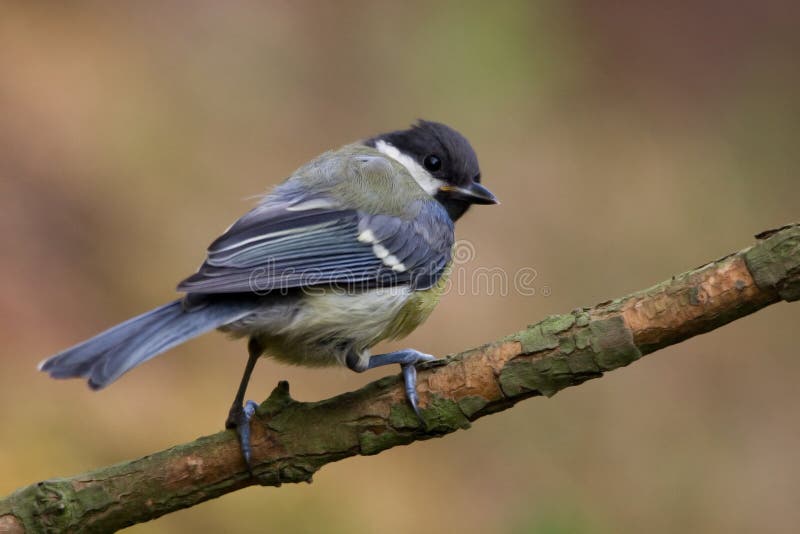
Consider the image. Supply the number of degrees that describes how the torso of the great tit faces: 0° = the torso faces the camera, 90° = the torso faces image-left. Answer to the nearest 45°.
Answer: approximately 270°
